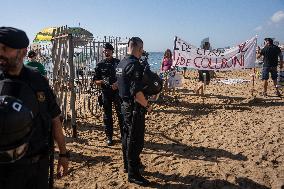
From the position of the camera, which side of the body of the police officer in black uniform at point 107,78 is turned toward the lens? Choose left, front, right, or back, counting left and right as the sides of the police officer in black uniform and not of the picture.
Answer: front

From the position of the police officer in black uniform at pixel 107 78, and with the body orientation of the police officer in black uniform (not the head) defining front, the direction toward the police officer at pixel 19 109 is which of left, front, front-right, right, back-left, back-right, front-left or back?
front

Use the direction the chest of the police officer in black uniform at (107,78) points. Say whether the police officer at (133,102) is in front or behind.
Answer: in front

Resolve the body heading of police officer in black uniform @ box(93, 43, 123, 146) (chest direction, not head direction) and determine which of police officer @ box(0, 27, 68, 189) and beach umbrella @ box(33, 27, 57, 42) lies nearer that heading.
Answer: the police officer

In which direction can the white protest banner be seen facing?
toward the camera

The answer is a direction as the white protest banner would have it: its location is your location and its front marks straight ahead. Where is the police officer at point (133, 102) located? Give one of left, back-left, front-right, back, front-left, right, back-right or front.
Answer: front

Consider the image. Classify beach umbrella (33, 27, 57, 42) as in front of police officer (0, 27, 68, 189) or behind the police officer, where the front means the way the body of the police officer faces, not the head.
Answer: behind

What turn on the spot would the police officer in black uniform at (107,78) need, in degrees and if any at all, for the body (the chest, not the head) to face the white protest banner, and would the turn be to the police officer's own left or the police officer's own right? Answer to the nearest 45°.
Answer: approximately 135° to the police officer's own left

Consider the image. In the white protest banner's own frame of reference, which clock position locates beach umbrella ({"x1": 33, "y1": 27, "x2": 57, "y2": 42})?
The beach umbrella is roughly at 4 o'clock from the white protest banner.
